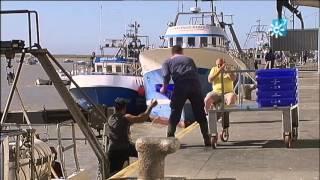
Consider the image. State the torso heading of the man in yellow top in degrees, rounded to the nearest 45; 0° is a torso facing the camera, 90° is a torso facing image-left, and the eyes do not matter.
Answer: approximately 0°

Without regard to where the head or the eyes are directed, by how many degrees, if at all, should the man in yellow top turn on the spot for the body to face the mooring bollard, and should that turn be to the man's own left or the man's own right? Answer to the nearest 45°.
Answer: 0° — they already face it

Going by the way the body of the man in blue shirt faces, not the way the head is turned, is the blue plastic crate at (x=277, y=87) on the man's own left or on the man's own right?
on the man's own right

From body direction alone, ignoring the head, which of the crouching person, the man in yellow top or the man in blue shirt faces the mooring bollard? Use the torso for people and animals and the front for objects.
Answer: the man in yellow top

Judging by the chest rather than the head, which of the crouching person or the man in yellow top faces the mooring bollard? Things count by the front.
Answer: the man in yellow top

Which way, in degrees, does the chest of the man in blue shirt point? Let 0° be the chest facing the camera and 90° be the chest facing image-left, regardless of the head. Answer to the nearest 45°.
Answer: approximately 180°
